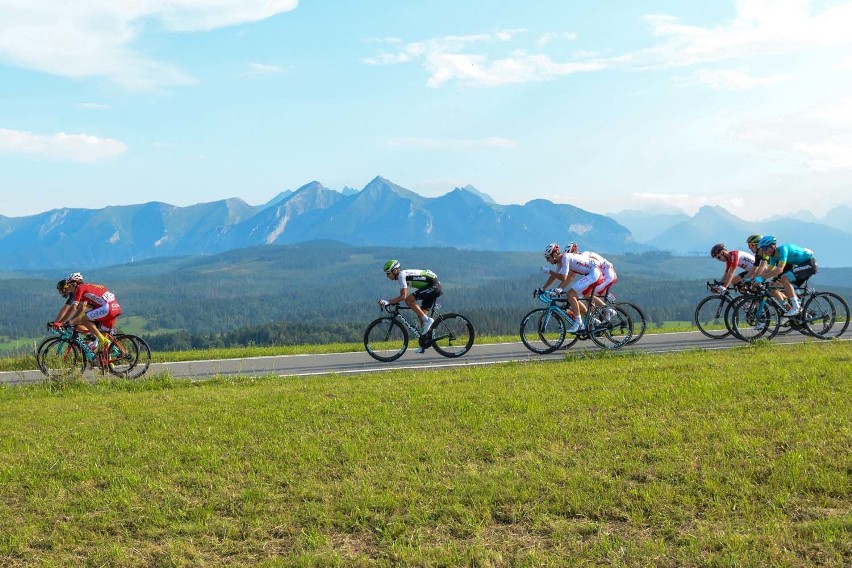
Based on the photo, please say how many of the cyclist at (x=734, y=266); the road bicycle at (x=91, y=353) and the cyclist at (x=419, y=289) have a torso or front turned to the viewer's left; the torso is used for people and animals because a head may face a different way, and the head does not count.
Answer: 3

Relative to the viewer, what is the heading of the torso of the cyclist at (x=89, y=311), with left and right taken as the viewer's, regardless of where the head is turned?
facing to the left of the viewer

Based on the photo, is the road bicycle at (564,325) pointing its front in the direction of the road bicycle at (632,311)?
no

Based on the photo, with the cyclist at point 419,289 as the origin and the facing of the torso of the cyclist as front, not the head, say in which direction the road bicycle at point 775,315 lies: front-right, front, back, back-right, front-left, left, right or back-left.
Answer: back

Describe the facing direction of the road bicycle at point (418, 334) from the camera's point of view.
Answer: facing to the left of the viewer

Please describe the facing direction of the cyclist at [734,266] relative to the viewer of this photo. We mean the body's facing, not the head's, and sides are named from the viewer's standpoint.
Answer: facing to the left of the viewer

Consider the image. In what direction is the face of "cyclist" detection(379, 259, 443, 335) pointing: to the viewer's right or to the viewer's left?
to the viewer's left

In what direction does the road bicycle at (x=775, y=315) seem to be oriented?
to the viewer's left

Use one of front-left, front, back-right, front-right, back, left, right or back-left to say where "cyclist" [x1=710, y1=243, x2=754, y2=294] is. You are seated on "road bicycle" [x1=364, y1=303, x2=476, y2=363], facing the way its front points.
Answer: back

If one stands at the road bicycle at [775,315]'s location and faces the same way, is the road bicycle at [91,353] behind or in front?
in front

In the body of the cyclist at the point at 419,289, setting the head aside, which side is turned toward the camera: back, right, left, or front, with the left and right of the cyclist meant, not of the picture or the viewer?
left

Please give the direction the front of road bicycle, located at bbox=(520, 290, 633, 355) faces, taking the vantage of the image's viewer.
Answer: facing to the left of the viewer

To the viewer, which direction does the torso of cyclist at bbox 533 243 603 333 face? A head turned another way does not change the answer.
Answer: to the viewer's left

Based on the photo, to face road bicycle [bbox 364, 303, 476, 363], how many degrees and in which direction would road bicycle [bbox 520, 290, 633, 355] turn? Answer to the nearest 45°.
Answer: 0° — it already faces it

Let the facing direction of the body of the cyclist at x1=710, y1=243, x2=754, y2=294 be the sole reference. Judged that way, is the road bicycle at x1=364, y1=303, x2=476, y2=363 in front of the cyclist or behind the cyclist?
in front

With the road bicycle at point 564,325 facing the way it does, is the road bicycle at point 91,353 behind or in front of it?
in front

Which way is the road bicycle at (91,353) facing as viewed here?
to the viewer's left
